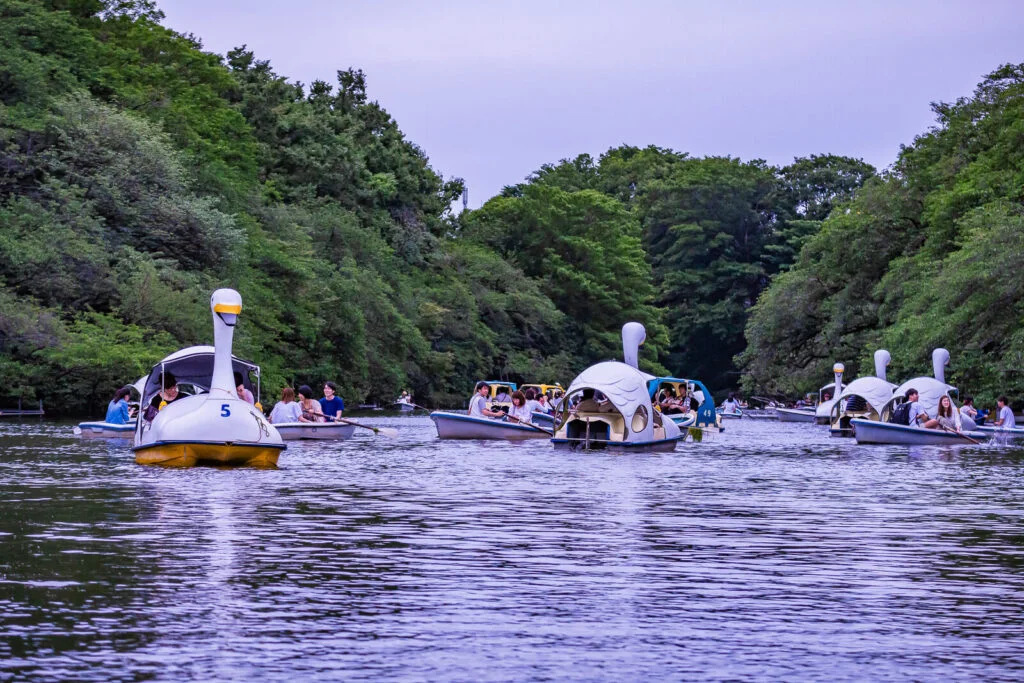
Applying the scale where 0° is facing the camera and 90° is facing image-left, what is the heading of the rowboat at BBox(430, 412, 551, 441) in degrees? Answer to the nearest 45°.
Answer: approximately 90°

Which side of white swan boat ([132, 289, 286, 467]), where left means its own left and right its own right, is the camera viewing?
front

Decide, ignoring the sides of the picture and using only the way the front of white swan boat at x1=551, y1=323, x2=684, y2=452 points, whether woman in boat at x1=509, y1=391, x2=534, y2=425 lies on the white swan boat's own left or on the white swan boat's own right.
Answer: on the white swan boat's own left

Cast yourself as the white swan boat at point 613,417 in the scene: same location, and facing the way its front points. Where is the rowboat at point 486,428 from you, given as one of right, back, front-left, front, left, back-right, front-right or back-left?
left

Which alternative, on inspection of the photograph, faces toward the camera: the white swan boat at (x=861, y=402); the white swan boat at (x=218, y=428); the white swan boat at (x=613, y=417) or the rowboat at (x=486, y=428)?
the white swan boat at (x=218, y=428)

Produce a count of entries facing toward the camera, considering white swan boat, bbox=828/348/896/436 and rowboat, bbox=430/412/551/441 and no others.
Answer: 0

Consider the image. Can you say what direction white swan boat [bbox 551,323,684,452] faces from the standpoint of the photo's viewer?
facing away from the viewer and to the right of the viewer

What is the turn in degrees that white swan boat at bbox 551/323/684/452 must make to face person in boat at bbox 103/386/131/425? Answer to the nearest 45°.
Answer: approximately 135° to its left

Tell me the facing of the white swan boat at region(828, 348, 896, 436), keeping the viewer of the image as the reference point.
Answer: facing away from the viewer and to the right of the viewer

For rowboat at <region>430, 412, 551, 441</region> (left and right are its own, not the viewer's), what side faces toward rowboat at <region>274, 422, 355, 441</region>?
front
